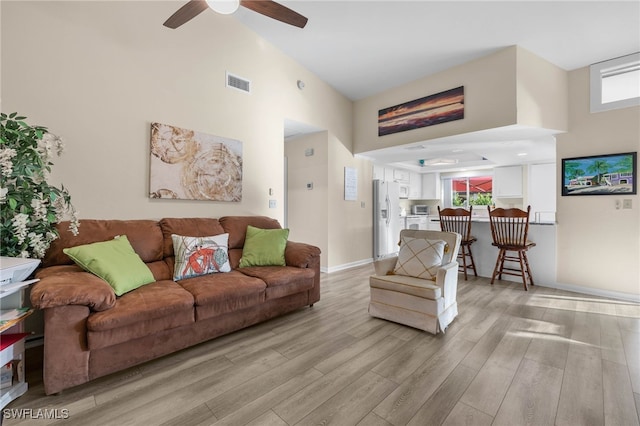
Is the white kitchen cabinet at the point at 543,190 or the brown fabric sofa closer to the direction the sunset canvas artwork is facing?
the brown fabric sofa

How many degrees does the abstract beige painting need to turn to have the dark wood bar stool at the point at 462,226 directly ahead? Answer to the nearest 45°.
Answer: approximately 45° to its left

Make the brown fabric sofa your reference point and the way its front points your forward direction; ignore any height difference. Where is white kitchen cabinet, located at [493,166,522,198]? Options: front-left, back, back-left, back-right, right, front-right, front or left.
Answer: front-left

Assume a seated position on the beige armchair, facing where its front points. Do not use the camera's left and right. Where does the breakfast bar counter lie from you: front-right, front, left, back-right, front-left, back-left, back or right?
back

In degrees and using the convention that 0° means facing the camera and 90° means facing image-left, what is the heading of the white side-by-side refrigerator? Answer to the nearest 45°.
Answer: approximately 315°

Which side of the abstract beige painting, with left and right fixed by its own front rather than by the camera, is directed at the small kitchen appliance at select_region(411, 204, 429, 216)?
left

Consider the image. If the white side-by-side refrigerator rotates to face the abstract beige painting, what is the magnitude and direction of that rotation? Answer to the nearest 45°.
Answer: approximately 90° to its right
